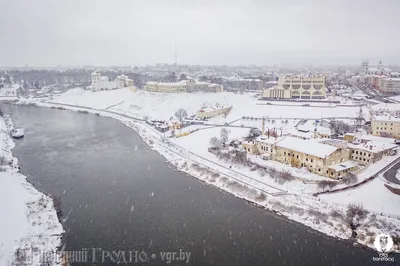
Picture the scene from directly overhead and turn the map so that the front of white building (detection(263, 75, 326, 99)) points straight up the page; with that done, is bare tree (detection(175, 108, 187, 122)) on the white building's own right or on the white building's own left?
on the white building's own right

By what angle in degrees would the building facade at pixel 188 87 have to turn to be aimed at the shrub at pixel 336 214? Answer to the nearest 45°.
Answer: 0° — it already faces it

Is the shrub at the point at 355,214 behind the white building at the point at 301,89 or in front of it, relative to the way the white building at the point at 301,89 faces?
in front

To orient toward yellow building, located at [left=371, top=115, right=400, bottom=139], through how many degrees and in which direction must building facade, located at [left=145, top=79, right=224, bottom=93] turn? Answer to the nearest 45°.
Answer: approximately 45° to its left

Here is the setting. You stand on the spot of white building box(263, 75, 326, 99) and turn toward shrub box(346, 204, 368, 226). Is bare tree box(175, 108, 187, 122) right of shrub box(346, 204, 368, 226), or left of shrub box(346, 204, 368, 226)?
right

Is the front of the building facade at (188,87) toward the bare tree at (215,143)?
yes

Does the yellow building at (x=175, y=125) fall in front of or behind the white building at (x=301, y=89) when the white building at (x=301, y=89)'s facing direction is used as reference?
in front

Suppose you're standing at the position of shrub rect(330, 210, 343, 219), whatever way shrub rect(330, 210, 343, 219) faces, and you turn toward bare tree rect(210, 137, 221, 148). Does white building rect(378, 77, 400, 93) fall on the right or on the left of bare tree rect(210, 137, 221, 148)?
right

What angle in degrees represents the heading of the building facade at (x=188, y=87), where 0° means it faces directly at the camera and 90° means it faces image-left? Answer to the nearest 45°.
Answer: approximately 0°

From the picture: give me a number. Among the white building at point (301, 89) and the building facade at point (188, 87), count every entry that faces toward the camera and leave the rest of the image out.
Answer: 2

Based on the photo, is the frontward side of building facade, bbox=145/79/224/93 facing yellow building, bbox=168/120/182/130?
yes

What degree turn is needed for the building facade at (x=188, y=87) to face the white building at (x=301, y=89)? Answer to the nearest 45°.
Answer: approximately 45° to its left
